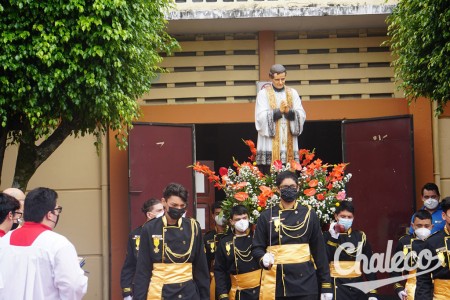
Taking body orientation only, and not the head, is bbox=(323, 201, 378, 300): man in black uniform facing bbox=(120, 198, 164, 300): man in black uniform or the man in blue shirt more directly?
the man in black uniform

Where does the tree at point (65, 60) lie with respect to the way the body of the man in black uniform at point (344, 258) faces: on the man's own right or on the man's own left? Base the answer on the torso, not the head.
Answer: on the man's own right

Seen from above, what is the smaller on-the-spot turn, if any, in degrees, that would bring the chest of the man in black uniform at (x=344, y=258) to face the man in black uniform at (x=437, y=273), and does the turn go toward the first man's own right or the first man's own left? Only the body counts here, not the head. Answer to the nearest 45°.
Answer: approximately 45° to the first man's own left

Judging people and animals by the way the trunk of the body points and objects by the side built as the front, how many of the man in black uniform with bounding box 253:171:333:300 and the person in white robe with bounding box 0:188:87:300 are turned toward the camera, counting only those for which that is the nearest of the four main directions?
1

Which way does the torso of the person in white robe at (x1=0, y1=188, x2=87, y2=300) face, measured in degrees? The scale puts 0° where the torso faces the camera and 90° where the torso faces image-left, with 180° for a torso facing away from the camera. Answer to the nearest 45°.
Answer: approximately 225°

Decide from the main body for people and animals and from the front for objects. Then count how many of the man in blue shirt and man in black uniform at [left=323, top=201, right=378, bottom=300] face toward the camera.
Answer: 2

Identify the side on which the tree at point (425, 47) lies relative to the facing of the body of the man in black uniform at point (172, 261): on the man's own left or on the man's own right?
on the man's own left
